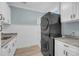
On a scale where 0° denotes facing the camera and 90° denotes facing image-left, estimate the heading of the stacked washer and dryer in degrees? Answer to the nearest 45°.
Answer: approximately 45°
